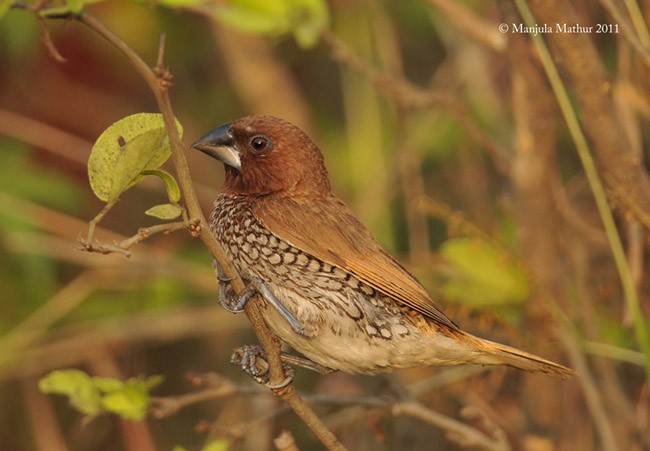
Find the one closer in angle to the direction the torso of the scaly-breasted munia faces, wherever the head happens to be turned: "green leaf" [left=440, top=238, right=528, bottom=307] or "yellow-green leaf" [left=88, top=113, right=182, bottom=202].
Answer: the yellow-green leaf

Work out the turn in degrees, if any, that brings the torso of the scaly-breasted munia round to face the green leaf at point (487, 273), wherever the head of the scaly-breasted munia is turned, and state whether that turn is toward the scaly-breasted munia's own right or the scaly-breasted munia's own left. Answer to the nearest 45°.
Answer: approximately 135° to the scaly-breasted munia's own right

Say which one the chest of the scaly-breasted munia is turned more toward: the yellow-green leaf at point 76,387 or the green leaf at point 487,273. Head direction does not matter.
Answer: the yellow-green leaf

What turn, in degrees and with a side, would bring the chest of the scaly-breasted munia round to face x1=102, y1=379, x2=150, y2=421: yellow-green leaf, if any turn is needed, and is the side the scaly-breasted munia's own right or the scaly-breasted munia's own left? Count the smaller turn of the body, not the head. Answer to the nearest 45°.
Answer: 0° — it already faces it

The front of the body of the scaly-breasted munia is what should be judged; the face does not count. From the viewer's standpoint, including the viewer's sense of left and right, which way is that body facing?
facing to the left of the viewer

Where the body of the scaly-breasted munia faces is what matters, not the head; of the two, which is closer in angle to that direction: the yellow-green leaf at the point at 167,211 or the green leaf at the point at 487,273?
the yellow-green leaf
